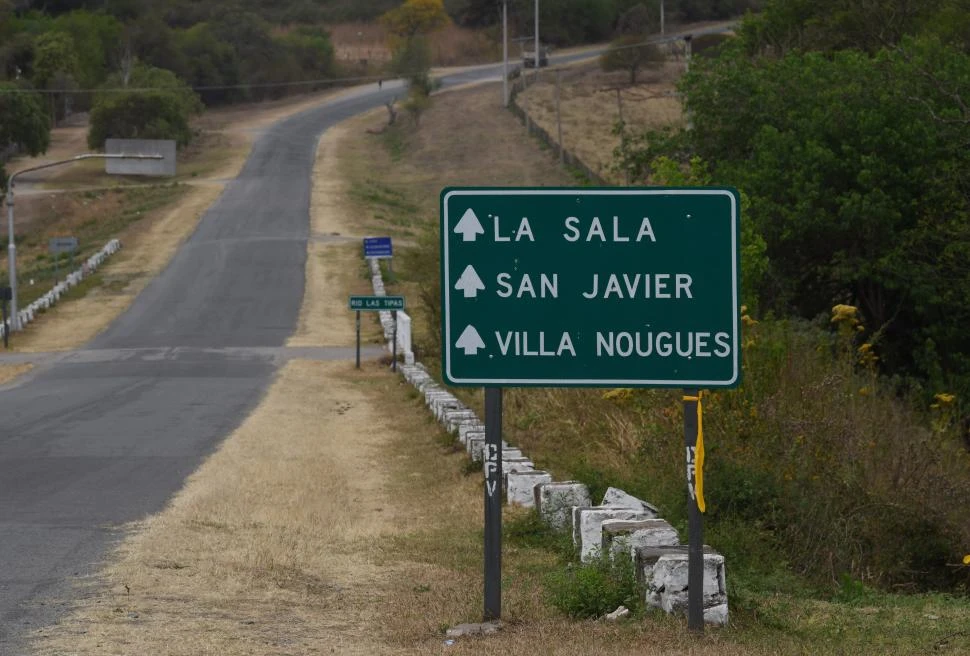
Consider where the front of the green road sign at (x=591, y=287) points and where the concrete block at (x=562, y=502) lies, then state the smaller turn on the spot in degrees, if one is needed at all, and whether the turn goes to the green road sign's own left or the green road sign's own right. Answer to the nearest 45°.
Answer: approximately 180°

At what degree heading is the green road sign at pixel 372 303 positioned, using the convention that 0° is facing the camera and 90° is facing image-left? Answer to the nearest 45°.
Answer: approximately 0°

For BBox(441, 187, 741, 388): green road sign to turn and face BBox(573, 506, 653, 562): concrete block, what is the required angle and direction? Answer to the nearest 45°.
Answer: approximately 180°

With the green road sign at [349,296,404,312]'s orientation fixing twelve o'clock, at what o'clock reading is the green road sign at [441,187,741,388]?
the green road sign at [441,187,741,388] is roughly at 12 o'clock from the green road sign at [349,296,404,312].

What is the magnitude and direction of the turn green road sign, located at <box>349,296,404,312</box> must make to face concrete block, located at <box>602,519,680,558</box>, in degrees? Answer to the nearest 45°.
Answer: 0° — it already faces it

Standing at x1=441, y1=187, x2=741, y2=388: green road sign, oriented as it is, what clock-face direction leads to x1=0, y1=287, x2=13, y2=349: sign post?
The sign post is roughly at 5 o'clock from the green road sign.

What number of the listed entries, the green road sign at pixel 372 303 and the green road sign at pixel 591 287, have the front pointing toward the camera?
2

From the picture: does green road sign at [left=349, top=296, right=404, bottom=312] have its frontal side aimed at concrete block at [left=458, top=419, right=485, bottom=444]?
yes

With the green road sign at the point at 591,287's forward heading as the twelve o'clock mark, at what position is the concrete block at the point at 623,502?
The concrete block is roughly at 6 o'clock from the green road sign.
